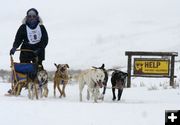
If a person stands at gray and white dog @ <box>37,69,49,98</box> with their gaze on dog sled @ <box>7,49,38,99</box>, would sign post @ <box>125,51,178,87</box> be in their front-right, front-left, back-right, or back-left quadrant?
back-right

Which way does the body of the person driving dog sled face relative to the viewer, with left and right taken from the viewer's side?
facing the viewer

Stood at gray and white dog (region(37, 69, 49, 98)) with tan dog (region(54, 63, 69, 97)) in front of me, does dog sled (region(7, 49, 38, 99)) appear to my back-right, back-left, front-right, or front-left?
back-left

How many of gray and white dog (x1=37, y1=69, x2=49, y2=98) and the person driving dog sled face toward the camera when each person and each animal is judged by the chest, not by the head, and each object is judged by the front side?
2

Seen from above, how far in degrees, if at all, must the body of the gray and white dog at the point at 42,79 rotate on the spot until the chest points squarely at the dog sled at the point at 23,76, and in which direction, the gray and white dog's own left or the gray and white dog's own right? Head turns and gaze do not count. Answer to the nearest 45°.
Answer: approximately 90° to the gray and white dog's own right
